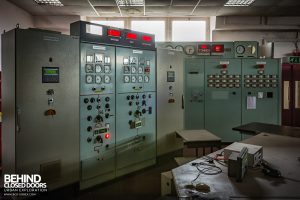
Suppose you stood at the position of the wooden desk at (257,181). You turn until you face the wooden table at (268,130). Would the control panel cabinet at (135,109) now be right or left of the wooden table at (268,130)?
left

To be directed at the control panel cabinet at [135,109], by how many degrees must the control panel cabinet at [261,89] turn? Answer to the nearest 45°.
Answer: approximately 45° to its right

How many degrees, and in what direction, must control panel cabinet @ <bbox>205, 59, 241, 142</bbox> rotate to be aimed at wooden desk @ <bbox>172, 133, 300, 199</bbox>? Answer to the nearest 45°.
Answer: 0° — it already faces it

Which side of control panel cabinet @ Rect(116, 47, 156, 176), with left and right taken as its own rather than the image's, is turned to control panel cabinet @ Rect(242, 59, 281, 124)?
left

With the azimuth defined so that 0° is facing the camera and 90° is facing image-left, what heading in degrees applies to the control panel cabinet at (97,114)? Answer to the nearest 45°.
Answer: approximately 315°

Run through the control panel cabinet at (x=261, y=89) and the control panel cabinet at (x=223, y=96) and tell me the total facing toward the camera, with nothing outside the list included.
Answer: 2

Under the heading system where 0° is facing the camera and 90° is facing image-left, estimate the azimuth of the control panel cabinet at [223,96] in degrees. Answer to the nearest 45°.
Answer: approximately 0°
